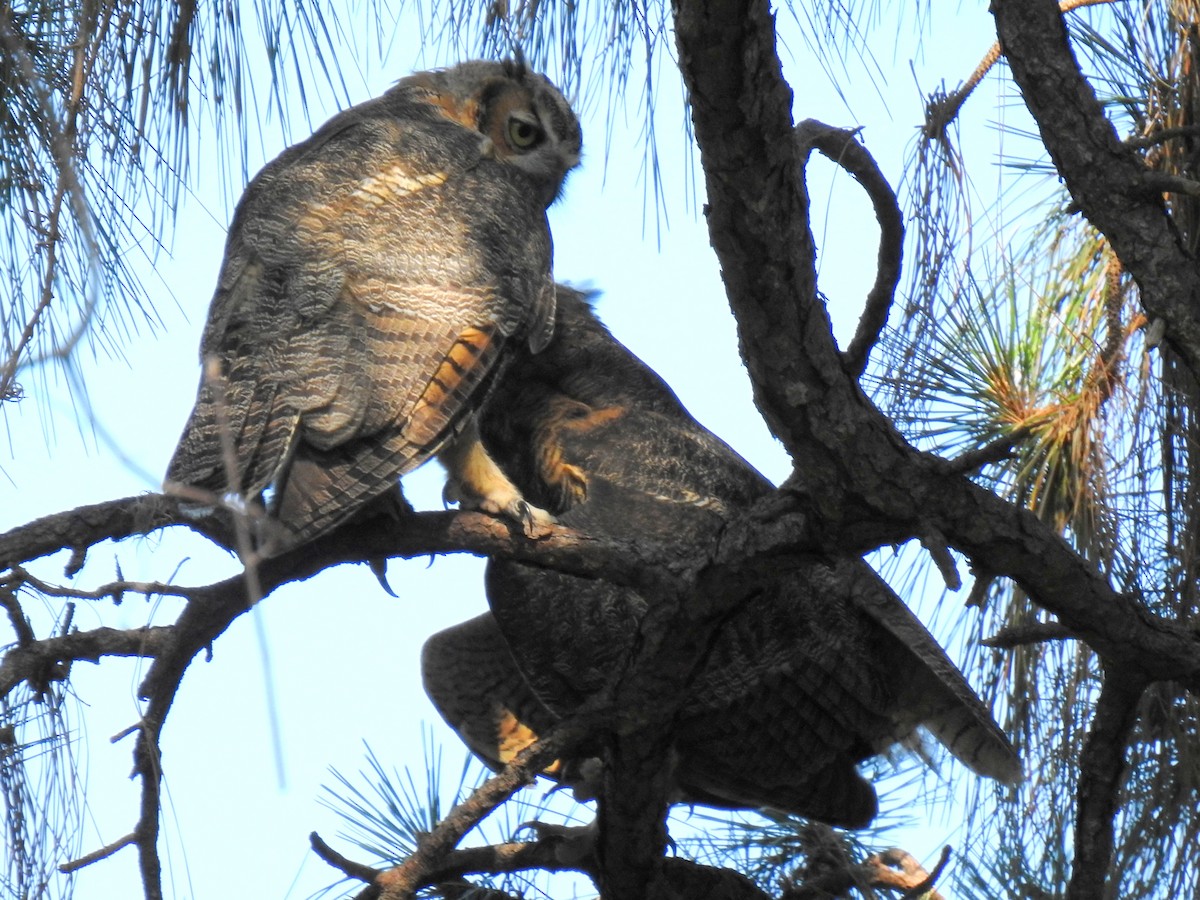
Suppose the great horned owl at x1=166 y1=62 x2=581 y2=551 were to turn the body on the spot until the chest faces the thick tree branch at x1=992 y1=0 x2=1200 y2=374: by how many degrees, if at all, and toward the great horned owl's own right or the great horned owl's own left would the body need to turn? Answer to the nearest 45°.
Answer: approximately 90° to the great horned owl's own right

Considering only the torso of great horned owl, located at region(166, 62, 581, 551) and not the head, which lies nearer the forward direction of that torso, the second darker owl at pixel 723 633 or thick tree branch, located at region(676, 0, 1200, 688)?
the second darker owl

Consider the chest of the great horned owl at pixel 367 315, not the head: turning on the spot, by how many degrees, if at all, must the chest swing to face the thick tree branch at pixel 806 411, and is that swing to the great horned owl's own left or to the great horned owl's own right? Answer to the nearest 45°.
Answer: approximately 90° to the great horned owl's own right

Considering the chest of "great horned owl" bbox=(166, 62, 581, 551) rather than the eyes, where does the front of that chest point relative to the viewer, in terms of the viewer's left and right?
facing away from the viewer and to the right of the viewer

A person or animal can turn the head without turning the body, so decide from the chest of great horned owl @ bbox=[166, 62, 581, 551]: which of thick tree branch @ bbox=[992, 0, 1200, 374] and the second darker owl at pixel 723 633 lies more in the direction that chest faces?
the second darker owl
